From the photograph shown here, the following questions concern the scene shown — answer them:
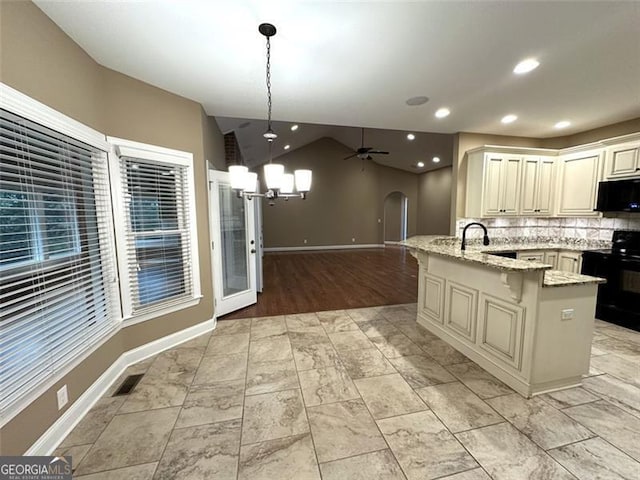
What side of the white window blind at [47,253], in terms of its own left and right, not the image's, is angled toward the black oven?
front

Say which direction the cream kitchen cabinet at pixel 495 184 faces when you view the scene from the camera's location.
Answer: facing the viewer and to the right of the viewer

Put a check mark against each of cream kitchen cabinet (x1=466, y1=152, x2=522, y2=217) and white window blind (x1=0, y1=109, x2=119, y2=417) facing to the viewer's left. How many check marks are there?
0

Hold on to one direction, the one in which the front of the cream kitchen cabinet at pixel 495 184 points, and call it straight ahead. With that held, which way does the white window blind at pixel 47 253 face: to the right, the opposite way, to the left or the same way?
to the left

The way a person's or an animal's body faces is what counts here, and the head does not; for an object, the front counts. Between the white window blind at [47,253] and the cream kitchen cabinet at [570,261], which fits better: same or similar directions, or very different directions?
very different directions

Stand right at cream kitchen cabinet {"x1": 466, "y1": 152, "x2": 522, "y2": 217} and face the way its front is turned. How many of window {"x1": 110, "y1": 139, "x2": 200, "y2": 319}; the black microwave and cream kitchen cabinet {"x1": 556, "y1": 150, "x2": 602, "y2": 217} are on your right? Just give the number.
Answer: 1

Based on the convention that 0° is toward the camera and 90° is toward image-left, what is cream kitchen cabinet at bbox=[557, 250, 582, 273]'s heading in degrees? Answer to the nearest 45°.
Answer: approximately 45°

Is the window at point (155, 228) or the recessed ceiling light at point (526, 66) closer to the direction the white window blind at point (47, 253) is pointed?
the recessed ceiling light

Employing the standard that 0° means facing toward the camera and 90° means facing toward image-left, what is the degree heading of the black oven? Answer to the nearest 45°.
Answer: approximately 45°

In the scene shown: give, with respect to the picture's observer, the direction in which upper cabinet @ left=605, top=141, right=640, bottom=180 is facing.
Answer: facing the viewer and to the left of the viewer
